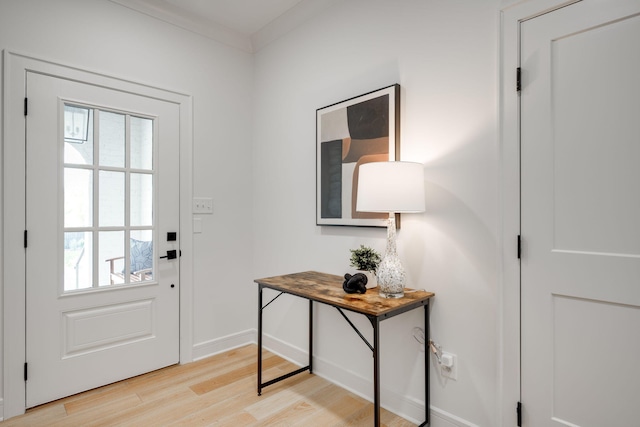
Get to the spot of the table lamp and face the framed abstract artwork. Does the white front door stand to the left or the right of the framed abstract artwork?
left

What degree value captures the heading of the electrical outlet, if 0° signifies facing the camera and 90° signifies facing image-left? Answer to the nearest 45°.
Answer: approximately 45°

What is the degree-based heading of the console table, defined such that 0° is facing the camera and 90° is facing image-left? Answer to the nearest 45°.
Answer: approximately 45°

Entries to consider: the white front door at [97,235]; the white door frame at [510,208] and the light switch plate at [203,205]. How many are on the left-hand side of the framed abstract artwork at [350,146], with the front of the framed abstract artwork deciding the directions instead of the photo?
1

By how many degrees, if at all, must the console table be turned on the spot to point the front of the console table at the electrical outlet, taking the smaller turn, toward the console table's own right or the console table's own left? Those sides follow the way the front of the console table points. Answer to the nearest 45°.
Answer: approximately 135° to the console table's own left

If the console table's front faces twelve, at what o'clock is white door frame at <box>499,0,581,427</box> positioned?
The white door frame is roughly at 8 o'clock from the console table.

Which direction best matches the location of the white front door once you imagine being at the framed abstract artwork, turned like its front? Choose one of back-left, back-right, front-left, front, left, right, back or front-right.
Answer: front-right

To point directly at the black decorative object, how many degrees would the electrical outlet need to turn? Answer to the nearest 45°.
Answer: approximately 45° to its right

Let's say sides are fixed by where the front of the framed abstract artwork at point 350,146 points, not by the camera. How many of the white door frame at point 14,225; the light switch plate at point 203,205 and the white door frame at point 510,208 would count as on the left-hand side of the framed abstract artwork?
1

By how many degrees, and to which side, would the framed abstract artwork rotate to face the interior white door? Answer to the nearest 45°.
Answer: approximately 90° to its left

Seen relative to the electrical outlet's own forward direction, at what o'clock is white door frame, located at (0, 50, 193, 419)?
The white door frame is roughly at 1 o'clock from the electrical outlet.
